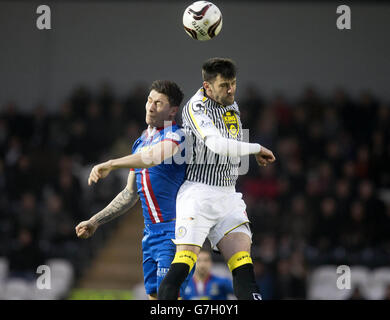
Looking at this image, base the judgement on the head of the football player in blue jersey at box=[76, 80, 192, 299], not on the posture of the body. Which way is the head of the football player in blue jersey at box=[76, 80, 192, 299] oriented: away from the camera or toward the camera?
toward the camera

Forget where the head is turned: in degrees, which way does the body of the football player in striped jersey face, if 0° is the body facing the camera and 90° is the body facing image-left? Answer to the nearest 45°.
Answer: approximately 315°

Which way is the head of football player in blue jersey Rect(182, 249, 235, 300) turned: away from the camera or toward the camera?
toward the camera

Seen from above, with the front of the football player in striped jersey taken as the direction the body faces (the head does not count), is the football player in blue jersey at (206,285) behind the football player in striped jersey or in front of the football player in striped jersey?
behind
